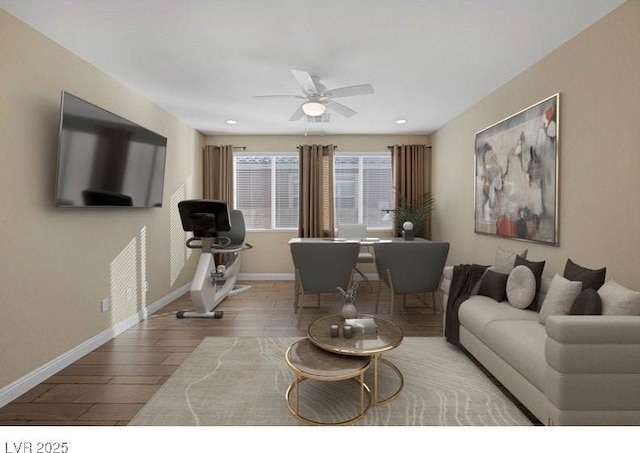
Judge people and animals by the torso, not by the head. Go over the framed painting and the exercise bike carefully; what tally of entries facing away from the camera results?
0

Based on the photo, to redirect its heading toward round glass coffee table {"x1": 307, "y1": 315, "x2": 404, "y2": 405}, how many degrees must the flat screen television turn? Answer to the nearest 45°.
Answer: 0° — it already faces it

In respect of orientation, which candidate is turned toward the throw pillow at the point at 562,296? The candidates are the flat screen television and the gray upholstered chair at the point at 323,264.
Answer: the flat screen television

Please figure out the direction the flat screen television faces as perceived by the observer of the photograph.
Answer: facing the viewer and to the right of the viewer

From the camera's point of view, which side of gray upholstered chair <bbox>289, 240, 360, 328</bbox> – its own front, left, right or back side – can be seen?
back

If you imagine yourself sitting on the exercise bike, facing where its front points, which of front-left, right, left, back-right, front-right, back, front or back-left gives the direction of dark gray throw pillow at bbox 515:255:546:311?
left

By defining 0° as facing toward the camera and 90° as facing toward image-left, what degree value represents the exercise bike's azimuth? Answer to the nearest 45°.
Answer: approximately 45°

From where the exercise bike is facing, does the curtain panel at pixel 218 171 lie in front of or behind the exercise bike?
behind

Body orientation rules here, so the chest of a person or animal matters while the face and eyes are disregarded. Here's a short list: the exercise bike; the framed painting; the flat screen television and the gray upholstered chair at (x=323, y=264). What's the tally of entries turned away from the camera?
1
